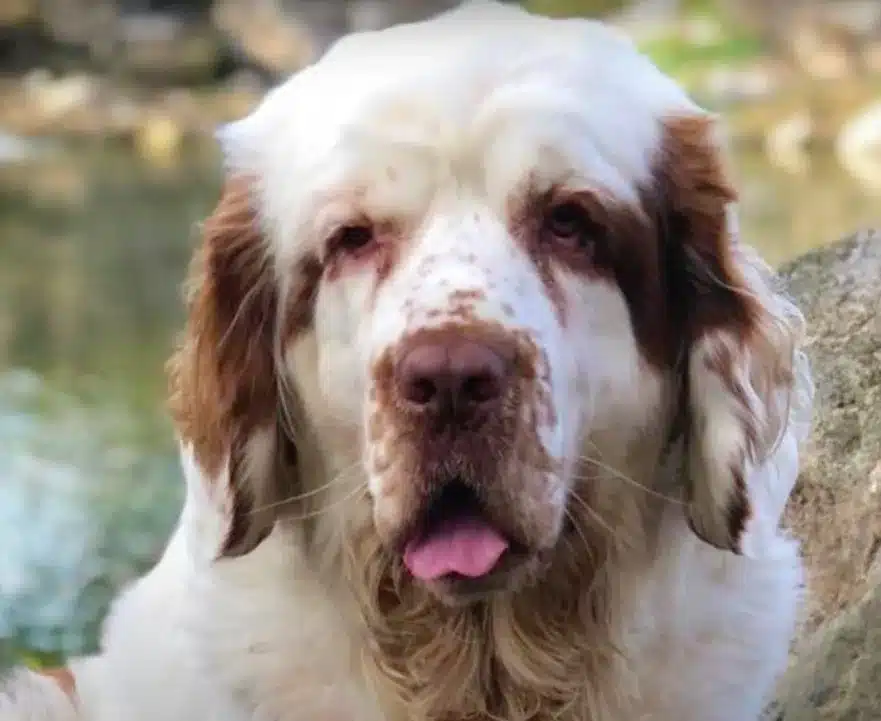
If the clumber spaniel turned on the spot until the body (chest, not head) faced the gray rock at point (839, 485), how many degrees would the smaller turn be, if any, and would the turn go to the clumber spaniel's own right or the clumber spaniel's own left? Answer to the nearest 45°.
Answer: approximately 135° to the clumber spaniel's own left

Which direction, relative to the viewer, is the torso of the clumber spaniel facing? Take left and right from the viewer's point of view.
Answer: facing the viewer
